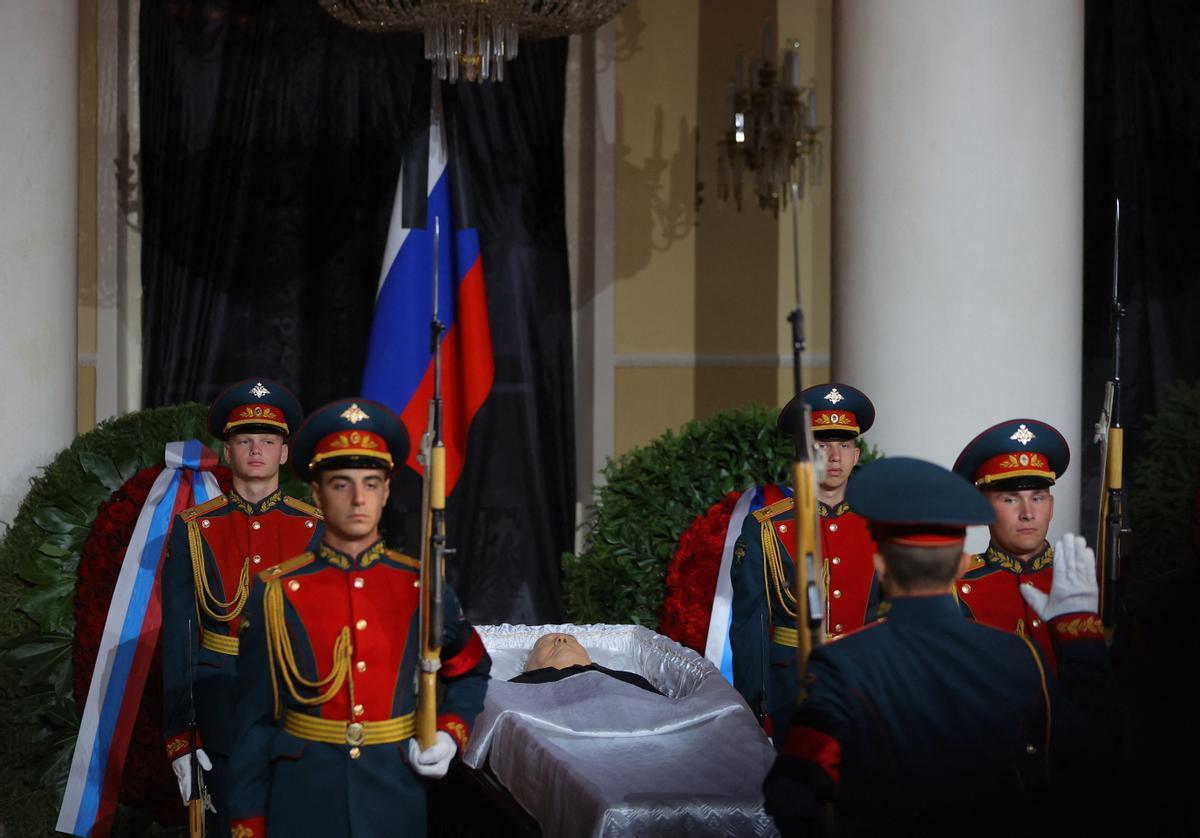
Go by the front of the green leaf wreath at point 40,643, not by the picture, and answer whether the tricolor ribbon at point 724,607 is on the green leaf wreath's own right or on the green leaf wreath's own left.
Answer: on the green leaf wreath's own left

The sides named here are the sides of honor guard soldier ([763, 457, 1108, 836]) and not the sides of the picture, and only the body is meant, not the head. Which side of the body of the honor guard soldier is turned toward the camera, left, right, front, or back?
back

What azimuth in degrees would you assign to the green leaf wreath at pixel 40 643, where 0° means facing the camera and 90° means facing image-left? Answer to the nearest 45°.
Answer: approximately 0°

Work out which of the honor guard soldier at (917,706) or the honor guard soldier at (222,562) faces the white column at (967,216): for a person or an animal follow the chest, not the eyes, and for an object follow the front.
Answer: the honor guard soldier at (917,706)

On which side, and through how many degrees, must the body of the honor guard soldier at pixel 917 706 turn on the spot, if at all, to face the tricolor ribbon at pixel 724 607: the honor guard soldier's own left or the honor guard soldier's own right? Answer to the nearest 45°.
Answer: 0° — they already face it

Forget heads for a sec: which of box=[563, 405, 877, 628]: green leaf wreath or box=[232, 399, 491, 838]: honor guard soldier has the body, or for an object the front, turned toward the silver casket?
the green leaf wreath

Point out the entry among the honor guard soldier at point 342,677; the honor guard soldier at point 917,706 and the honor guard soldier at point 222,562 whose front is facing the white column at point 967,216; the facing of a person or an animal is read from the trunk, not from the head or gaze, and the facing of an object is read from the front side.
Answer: the honor guard soldier at point 917,706

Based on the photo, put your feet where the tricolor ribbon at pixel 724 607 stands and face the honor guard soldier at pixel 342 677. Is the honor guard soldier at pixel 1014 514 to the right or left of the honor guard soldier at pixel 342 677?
left

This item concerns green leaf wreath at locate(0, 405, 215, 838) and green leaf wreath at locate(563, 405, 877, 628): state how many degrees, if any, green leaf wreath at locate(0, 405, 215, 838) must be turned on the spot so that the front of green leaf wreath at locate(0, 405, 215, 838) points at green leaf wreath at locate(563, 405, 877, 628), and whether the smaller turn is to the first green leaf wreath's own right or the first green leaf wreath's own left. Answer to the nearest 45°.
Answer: approximately 90° to the first green leaf wreath's own left

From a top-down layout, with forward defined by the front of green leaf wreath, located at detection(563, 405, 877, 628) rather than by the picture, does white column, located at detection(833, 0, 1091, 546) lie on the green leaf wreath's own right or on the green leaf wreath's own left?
on the green leaf wreath's own left

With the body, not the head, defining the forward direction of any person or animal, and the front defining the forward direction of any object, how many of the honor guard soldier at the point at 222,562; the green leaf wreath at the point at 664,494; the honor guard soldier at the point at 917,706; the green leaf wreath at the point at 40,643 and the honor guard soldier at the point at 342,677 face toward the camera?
4
